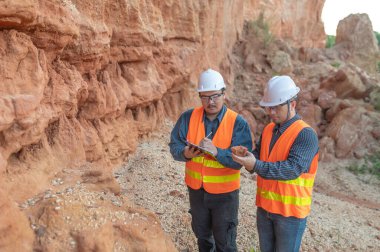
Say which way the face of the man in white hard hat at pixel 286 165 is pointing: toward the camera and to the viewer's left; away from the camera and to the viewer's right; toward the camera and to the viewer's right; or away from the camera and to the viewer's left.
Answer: toward the camera and to the viewer's left

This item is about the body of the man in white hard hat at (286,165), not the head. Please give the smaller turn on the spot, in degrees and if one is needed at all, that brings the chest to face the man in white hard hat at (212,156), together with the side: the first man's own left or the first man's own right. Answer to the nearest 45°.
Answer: approximately 45° to the first man's own right

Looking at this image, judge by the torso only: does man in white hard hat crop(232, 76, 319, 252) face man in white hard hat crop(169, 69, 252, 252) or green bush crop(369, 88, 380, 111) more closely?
the man in white hard hat

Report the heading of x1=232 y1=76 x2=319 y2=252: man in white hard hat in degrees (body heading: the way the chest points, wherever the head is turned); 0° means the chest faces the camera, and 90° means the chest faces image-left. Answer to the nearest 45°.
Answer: approximately 45°

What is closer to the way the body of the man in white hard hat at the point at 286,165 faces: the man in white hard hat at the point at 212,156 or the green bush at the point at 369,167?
the man in white hard hat

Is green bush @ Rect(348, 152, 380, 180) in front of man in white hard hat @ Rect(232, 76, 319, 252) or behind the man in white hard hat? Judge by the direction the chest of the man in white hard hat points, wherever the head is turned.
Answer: behind

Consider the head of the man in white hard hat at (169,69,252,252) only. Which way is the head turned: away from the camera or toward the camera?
toward the camera

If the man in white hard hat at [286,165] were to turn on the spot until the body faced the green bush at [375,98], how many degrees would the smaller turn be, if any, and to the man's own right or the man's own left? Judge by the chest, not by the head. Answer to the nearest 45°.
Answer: approximately 135° to the man's own right
